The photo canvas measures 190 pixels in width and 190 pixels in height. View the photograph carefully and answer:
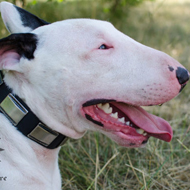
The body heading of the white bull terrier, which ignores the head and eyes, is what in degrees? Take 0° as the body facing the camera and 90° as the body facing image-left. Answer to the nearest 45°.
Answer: approximately 270°
